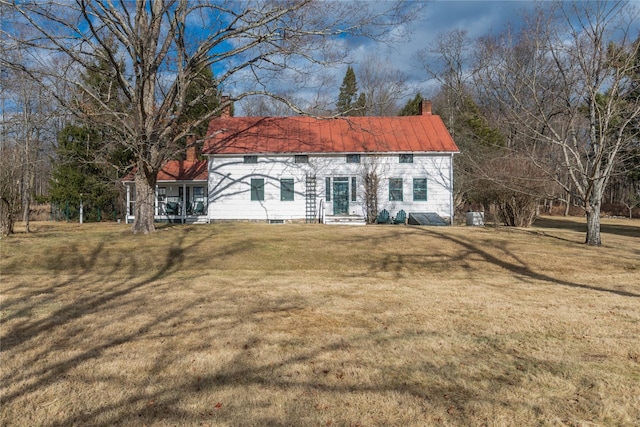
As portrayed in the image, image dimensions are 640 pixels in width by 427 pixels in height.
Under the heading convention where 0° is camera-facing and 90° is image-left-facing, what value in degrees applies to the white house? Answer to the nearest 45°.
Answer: approximately 0°

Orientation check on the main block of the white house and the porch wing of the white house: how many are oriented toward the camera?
2

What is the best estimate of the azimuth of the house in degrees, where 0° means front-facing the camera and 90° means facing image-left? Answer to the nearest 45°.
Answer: approximately 0°

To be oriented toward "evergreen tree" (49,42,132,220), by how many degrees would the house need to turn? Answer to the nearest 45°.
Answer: approximately 135° to its right

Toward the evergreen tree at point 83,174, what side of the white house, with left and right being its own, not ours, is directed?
right

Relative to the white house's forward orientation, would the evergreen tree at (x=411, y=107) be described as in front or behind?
behind
